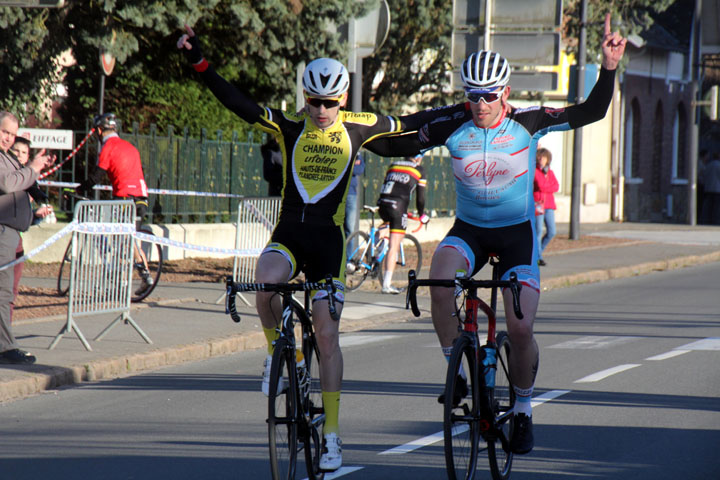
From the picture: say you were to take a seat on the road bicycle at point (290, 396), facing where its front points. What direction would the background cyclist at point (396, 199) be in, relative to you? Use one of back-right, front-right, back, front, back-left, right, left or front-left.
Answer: back

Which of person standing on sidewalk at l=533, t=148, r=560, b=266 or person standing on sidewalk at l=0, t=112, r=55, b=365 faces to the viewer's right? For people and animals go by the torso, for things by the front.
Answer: person standing on sidewalk at l=0, t=112, r=55, b=365

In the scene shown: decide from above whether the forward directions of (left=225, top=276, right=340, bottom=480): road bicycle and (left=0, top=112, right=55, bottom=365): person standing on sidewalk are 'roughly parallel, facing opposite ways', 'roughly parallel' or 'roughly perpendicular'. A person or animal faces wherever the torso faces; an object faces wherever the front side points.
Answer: roughly perpendicular

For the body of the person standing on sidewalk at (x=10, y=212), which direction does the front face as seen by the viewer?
to the viewer's right

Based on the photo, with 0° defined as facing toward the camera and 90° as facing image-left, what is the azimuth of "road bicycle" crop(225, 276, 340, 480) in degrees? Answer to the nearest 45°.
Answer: approximately 0°

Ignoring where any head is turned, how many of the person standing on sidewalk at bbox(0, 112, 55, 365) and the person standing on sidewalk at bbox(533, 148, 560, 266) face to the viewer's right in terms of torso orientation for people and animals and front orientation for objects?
1

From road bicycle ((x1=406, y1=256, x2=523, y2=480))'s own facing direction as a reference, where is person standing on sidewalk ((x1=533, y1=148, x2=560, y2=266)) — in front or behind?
behind

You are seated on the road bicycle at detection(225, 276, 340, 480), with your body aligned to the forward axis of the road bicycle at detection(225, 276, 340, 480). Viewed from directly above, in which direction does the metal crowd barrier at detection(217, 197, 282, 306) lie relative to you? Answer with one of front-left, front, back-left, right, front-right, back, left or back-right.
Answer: back

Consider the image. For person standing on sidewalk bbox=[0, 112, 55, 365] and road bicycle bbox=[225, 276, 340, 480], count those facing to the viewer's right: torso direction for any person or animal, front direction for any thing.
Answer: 1
